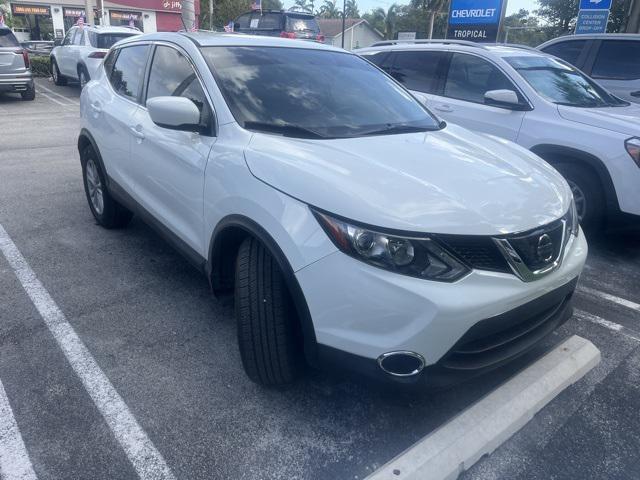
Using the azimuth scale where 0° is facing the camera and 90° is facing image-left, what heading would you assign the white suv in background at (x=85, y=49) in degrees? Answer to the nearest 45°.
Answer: approximately 135°

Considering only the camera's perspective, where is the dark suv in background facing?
facing away from the viewer and to the left of the viewer

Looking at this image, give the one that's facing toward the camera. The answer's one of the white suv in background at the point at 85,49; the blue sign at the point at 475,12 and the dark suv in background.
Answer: the blue sign

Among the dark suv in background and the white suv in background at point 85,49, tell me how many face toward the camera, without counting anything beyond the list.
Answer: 0

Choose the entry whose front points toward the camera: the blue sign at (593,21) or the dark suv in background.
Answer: the blue sign

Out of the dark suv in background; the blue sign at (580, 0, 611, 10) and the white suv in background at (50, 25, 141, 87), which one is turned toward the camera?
the blue sign

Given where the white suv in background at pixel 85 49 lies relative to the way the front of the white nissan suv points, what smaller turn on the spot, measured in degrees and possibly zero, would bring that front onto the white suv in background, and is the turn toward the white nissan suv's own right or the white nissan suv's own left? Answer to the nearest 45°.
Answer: approximately 180°

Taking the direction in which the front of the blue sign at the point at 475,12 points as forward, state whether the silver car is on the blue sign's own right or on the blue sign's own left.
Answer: on the blue sign's own right

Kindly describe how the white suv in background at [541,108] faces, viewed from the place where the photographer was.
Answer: facing the viewer and to the right of the viewer

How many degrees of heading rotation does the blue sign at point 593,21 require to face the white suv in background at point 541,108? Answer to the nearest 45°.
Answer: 0° — it already faces it

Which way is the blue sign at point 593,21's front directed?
toward the camera

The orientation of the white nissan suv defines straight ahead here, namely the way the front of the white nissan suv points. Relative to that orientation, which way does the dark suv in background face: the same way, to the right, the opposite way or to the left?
the opposite way

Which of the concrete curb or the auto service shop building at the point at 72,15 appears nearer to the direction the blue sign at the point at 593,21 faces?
the concrete curb

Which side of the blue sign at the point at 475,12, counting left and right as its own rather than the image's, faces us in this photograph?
front

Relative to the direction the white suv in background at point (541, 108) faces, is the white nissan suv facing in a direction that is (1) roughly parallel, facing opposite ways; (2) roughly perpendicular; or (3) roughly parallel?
roughly parallel

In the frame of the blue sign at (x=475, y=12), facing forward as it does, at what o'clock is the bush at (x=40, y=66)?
The bush is roughly at 3 o'clock from the blue sign.

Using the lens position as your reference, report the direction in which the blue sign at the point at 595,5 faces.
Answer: facing the viewer

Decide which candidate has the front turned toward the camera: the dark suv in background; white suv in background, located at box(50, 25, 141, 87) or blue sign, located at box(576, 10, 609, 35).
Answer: the blue sign

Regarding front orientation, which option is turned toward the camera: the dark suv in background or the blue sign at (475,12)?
the blue sign

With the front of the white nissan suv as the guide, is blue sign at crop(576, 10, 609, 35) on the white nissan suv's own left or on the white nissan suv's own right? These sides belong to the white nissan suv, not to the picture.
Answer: on the white nissan suv's own left

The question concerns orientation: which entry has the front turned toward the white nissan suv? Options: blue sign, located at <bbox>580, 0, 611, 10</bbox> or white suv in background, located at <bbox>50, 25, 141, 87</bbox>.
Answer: the blue sign
